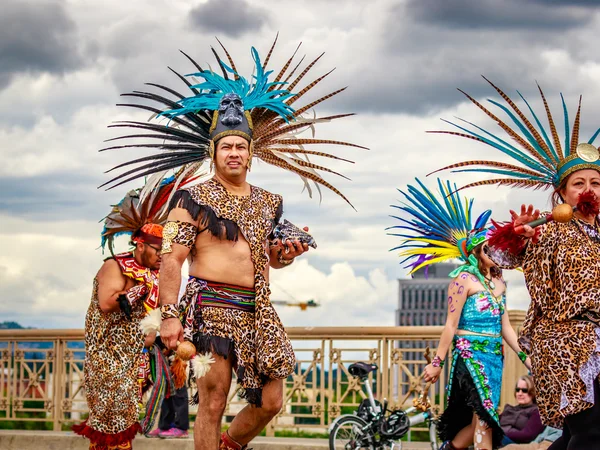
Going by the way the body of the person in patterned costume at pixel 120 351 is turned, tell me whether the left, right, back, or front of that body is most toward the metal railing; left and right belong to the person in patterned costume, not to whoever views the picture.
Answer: left

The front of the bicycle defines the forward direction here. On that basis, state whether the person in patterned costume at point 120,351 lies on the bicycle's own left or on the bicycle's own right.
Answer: on the bicycle's own right

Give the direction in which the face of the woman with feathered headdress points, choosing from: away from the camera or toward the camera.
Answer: toward the camera

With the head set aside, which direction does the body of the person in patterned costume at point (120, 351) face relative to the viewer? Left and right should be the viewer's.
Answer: facing to the right of the viewer

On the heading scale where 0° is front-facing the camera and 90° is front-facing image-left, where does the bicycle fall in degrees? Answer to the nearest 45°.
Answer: approximately 270°

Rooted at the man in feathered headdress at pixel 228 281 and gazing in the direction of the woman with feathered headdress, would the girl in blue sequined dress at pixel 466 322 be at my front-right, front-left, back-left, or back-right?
front-left

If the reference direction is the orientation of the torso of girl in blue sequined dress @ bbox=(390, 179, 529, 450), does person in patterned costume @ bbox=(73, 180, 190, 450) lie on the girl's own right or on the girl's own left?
on the girl's own right

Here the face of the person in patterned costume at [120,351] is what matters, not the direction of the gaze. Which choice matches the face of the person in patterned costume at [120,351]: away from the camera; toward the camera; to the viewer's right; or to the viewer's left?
to the viewer's right

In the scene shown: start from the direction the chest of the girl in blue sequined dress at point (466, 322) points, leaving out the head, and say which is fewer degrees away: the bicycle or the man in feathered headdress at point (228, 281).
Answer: the man in feathered headdress

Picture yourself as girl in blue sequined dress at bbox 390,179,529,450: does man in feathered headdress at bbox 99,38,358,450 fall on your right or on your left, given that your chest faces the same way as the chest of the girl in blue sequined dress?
on your right

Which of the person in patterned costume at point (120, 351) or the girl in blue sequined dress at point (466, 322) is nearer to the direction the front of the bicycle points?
the girl in blue sequined dress

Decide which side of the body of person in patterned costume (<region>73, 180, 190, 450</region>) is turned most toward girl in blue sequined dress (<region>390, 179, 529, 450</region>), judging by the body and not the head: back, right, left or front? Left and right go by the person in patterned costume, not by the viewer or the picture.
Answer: front

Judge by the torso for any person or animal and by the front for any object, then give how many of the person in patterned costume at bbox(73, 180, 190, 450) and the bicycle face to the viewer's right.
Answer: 2
